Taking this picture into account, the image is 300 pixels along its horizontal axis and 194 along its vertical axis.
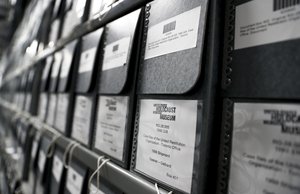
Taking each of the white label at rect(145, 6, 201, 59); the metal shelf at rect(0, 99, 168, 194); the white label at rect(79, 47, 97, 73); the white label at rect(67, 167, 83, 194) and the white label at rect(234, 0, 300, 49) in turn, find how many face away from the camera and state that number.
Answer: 0

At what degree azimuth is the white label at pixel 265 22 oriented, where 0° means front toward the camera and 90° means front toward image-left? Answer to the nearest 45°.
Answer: approximately 45°

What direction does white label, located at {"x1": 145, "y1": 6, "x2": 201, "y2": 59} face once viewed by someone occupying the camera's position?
facing the viewer and to the left of the viewer

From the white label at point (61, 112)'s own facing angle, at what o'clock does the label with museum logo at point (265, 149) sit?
The label with museum logo is roughly at 10 o'clock from the white label.

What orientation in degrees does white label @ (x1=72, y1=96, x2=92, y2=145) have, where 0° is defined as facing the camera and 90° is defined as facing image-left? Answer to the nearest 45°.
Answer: approximately 45°

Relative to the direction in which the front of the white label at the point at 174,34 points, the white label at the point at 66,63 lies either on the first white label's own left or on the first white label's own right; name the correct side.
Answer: on the first white label's own right

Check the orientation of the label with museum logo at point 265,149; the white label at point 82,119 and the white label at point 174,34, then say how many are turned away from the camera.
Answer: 0

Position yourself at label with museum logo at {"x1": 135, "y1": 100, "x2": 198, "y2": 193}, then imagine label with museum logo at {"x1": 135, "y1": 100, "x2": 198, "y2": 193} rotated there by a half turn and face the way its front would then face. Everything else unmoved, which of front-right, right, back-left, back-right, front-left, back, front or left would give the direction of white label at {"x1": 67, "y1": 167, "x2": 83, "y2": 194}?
left
